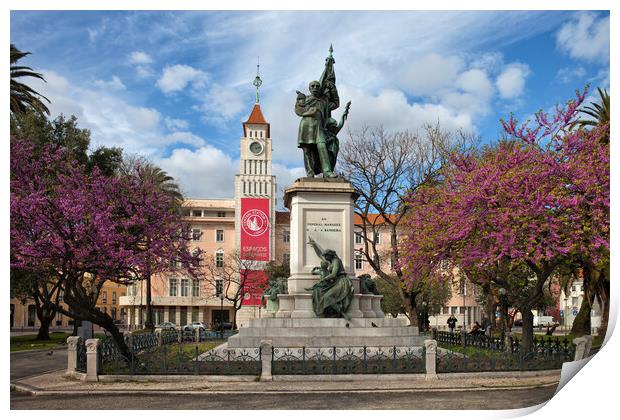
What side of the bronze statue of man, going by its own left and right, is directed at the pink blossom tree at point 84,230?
right

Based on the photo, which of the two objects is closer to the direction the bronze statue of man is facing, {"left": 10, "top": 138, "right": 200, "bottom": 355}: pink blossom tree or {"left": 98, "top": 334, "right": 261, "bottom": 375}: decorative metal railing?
the decorative metal railing

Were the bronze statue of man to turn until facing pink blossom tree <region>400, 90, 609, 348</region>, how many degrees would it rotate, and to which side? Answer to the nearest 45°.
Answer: approximately 45° to its left

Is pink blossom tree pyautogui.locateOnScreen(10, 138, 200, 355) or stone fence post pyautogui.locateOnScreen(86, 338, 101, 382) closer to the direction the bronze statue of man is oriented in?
the stone fence post

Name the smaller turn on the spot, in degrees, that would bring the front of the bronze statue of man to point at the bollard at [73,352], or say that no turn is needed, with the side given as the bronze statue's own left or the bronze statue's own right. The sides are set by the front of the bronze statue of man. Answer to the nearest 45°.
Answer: approximately 45° to the bronze statue's own right

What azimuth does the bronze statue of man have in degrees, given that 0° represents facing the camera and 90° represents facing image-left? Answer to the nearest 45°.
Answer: approximately 0°

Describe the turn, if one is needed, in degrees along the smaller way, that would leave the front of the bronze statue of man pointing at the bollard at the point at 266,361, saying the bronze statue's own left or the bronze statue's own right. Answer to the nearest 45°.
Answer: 0° — it already faces it
